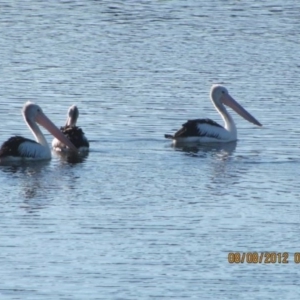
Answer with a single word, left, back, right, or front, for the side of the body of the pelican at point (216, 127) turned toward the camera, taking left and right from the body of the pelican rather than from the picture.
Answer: right

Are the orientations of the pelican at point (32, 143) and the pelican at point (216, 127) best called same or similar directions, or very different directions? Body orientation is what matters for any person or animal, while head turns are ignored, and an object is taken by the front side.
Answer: same or similar directions

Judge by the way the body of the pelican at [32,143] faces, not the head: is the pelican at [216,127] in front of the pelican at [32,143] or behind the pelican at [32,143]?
in front

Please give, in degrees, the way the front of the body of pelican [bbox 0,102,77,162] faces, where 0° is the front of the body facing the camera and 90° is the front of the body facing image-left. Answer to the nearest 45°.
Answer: approximately 270°

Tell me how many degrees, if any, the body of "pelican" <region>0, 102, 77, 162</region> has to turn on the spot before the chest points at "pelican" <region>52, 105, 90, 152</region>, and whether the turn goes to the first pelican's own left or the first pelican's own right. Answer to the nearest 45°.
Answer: approximately 45° to the first pelican's own left

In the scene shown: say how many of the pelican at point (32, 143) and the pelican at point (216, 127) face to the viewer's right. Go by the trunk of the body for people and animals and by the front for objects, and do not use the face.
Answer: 2

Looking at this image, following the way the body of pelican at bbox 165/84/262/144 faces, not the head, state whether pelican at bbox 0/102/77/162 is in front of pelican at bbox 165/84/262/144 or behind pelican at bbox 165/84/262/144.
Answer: behind
